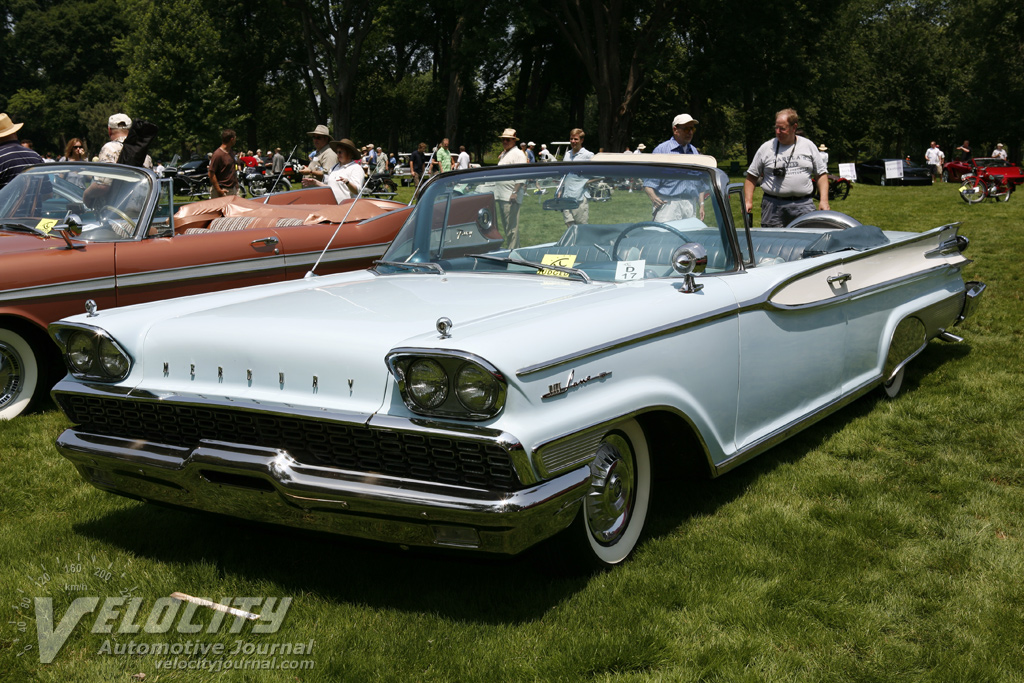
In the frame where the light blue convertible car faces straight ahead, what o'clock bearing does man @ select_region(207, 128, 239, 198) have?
The man is roughly at 4 o'clock from the light blue convertible car.

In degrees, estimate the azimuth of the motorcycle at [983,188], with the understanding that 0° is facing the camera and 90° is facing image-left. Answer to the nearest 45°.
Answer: approximately 45°

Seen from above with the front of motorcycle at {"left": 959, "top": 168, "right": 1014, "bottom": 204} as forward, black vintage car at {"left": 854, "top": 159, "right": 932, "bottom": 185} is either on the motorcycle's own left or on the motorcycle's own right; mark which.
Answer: on the motorcycle's own right

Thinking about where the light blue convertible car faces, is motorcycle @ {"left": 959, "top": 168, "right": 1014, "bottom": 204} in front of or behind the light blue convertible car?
behind

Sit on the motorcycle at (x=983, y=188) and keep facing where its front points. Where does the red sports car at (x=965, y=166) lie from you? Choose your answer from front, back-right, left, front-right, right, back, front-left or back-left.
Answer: back-right

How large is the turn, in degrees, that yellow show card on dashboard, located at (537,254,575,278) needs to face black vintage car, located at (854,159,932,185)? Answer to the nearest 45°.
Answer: approximately 180°

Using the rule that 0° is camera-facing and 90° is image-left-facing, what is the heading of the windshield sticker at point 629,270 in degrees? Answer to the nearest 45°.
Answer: approximately 0°

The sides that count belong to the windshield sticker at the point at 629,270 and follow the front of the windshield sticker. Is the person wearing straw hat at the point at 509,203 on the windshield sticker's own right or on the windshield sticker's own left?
on the windshield sticker's own right
